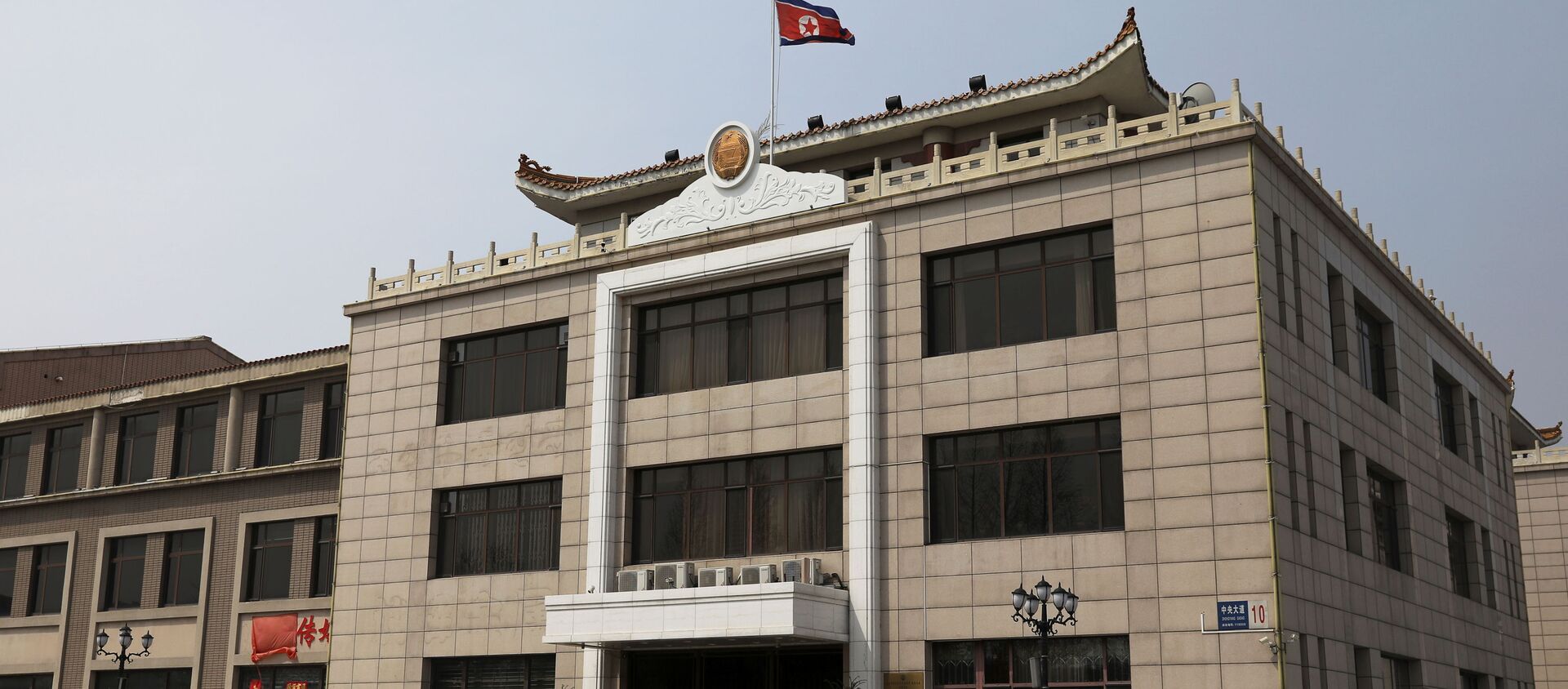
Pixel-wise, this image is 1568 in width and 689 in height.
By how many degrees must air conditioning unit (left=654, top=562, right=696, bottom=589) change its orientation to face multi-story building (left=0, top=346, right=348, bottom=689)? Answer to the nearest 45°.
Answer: approximately 90° to its right

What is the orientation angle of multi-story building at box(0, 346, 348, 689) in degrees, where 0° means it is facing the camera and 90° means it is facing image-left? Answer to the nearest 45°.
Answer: approximately 45°

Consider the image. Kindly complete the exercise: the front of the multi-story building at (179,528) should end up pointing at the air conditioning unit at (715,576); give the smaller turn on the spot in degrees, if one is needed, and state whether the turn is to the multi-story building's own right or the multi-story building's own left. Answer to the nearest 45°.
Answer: approximately 90° to the multi-story building's own left

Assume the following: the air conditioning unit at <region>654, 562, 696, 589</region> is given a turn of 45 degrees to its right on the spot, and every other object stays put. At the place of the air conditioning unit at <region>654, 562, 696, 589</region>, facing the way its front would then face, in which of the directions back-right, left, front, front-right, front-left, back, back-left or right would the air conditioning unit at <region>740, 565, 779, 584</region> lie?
back-left

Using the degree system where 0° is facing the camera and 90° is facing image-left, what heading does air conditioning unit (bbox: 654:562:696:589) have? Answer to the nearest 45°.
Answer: approximately 45°

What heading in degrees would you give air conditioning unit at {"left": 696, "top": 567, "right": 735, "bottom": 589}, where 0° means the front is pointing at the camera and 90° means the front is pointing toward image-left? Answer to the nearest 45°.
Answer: approximately 45°

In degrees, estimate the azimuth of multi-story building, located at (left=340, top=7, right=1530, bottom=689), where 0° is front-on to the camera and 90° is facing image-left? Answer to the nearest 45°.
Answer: approximately 45°

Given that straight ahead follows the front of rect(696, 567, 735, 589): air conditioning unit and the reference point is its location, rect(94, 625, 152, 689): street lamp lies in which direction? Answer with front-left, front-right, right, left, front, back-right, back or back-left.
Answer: right

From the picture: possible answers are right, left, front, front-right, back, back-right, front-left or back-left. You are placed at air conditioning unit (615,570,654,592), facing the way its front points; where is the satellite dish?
back-left

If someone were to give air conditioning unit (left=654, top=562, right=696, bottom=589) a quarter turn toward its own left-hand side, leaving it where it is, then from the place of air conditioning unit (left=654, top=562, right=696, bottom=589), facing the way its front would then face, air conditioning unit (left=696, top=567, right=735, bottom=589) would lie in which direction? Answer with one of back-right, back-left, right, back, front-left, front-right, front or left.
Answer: front

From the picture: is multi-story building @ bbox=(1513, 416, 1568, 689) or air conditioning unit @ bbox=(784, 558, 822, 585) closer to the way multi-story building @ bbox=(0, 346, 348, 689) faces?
the air conditioning unit

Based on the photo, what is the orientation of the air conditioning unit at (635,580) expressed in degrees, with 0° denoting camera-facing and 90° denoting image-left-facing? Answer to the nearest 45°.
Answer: approximately 45°

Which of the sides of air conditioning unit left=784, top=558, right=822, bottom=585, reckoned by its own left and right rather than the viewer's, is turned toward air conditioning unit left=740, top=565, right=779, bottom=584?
right
